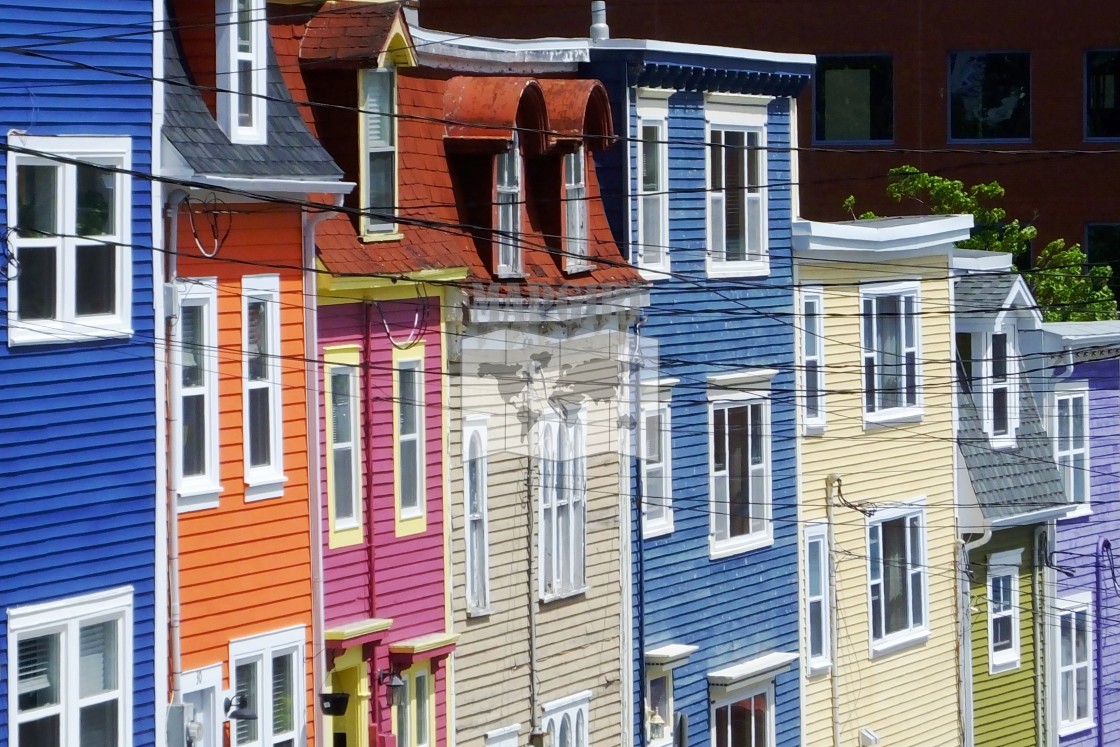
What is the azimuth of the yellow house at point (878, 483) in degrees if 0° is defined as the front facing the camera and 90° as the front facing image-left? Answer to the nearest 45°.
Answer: approximately 315°

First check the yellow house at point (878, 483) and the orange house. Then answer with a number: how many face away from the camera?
0

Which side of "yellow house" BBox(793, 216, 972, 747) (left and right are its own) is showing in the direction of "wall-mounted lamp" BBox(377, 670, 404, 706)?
right

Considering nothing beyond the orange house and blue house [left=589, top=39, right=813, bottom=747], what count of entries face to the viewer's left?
0

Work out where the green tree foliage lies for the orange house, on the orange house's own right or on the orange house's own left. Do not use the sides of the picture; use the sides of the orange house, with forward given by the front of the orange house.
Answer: on the orange house's own left

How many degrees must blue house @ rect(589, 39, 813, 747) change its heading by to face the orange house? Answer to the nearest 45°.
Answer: approximately 90° to its right

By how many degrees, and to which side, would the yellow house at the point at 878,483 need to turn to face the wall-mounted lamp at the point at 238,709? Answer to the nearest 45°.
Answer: approximately 90° to its right

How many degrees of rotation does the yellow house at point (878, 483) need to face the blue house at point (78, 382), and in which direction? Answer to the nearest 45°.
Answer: approximately 90° to its right

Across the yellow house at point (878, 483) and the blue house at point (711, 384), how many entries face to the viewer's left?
0

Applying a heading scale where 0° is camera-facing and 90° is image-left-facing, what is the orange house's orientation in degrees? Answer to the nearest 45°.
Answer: approximately 315°

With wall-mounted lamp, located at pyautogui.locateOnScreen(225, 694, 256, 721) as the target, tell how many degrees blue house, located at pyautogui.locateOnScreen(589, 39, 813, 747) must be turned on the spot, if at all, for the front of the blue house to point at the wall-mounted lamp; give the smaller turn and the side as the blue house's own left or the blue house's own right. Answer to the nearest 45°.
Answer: approximately 90° to the blue house's own right
